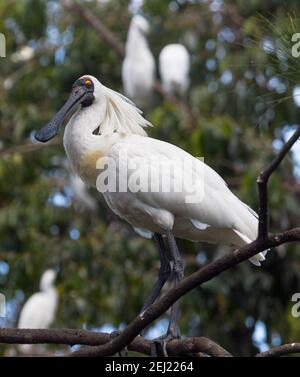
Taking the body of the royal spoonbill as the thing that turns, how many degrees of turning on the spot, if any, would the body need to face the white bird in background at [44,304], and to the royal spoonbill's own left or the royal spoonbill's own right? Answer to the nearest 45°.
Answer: approximately 90° to the royal spoonbill's own right

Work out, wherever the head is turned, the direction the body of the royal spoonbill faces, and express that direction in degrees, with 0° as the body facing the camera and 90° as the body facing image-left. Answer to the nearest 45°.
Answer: approximately 90°
